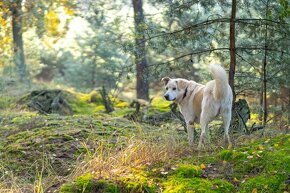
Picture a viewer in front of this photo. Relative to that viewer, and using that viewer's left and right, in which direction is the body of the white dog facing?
facing away from the viewer and to the left of the viewer

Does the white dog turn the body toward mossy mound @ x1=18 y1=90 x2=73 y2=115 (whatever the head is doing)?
yes
